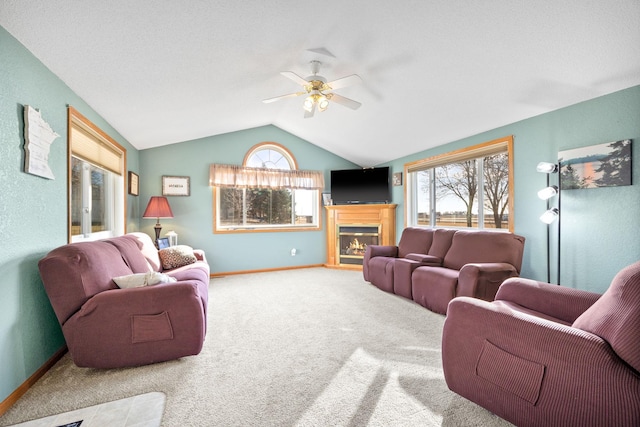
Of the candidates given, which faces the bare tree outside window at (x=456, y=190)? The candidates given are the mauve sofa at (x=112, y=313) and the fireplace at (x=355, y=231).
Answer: the mauve sofa

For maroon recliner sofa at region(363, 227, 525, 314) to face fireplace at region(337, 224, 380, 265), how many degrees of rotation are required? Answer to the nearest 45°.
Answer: approximately 90° to its right

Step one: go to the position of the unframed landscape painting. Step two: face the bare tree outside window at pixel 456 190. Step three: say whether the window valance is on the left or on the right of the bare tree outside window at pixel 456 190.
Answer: left

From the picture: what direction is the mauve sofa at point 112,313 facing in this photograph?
to the viewer's right

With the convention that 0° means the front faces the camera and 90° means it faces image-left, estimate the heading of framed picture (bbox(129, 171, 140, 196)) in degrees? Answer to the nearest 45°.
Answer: approximately 315°

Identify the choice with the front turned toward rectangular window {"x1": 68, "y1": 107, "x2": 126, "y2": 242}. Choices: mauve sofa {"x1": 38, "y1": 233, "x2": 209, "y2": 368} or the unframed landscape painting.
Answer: the unframed landscape painting

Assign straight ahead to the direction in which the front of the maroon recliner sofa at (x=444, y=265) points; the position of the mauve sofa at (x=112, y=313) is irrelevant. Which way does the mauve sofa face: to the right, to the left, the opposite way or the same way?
the opposite way

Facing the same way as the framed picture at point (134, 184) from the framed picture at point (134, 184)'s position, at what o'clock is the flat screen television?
The flat screen television is roughly at 11 o'clock from the framed picture.

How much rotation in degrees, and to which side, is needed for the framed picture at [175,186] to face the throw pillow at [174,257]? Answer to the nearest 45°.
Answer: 0° — it already faces it

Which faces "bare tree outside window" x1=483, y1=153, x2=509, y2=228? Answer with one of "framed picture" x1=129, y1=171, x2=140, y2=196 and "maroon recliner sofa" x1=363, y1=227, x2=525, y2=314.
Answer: the framed picture

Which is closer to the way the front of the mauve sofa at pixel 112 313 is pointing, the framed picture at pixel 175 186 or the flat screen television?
the flat screen television
